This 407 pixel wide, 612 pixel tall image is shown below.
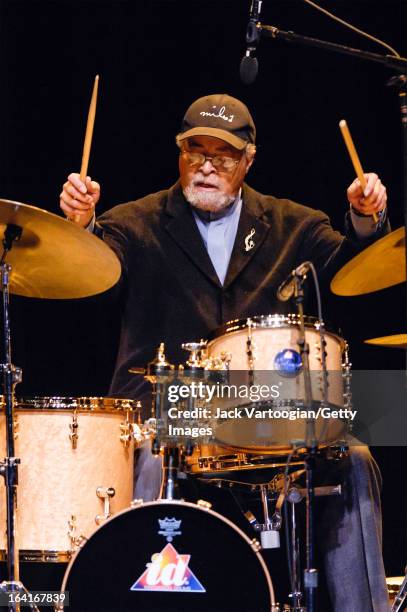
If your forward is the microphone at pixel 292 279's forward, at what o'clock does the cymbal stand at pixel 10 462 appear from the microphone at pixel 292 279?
The cymbal stand is roughly at 12 o'clock from the microphone.

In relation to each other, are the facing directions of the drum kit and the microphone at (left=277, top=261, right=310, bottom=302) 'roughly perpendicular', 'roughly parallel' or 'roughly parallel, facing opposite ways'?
roughly perpendicular

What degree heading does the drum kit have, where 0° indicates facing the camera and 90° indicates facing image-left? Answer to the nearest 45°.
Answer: approximately 0°

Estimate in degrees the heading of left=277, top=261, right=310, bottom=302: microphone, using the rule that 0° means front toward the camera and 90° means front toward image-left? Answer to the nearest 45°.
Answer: approximately 90°
